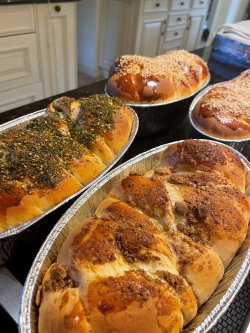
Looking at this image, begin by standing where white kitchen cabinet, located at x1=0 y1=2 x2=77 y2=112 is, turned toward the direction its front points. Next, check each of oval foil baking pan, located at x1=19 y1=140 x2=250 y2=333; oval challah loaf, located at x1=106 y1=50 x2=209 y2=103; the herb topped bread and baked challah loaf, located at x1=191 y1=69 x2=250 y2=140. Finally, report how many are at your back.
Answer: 0

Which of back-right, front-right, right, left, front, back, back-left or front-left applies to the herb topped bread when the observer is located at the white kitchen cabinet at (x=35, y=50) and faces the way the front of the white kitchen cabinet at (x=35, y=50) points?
front-right

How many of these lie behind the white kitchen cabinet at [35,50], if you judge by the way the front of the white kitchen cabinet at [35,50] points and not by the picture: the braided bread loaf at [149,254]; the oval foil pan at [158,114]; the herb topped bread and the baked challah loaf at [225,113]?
0

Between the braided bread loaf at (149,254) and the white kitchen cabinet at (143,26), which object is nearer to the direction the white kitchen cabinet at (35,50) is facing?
the braided bread loaf

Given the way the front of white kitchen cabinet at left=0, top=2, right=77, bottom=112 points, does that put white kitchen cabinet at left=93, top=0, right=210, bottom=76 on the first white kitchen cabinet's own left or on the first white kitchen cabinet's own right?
on the first white kitchen cabinet's own left

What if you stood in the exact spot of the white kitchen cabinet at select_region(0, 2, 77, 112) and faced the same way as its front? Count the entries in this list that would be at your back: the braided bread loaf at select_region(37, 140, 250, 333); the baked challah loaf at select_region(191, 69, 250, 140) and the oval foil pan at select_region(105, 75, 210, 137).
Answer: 0

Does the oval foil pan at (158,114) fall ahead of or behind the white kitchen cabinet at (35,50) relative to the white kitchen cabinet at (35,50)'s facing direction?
ahead

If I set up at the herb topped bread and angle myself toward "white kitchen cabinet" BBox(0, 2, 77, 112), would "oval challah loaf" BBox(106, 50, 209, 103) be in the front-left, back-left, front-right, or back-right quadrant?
front-right

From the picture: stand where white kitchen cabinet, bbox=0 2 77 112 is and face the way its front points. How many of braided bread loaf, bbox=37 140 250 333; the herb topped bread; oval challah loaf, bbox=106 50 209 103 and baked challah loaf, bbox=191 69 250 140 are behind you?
0

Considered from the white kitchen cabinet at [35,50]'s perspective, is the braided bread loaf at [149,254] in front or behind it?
in front

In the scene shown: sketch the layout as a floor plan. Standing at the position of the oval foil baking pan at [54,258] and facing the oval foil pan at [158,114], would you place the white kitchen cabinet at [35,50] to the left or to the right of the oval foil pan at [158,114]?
left

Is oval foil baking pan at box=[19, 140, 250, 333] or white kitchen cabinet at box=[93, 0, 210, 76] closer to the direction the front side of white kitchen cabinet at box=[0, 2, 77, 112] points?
the oval foil baking pan

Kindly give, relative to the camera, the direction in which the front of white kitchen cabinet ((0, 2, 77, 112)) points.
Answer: facing the viewer and to the right of the viewer
